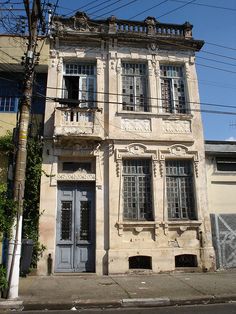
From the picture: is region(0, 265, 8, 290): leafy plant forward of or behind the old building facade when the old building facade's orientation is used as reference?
forward

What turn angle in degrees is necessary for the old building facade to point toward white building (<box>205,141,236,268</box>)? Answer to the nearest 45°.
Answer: approximately 90° to its left

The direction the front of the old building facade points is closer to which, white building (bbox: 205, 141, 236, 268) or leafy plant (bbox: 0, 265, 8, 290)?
the leafy plant

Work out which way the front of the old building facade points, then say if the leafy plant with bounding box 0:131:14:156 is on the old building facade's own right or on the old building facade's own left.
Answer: on the old building facade's own right

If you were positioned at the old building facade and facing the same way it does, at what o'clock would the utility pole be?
The utility pole is roughly at 1 o'clock from the old building facade.

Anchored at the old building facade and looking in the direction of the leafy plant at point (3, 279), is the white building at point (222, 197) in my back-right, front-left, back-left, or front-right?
back-left

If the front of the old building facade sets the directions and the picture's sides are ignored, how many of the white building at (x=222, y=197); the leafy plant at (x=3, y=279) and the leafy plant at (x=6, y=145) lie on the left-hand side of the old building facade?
1

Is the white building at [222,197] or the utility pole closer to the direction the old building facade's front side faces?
the utility pole

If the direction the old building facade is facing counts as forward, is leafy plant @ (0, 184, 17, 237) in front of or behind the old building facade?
in front

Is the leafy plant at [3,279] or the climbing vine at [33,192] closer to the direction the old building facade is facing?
the leafy plant

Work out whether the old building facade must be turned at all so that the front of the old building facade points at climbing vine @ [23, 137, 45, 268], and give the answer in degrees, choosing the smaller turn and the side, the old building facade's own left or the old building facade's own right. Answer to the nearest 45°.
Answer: approximately 90° to the old building facade's own right

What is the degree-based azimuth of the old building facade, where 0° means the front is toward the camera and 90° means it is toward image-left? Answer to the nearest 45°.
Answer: approximately 0°
